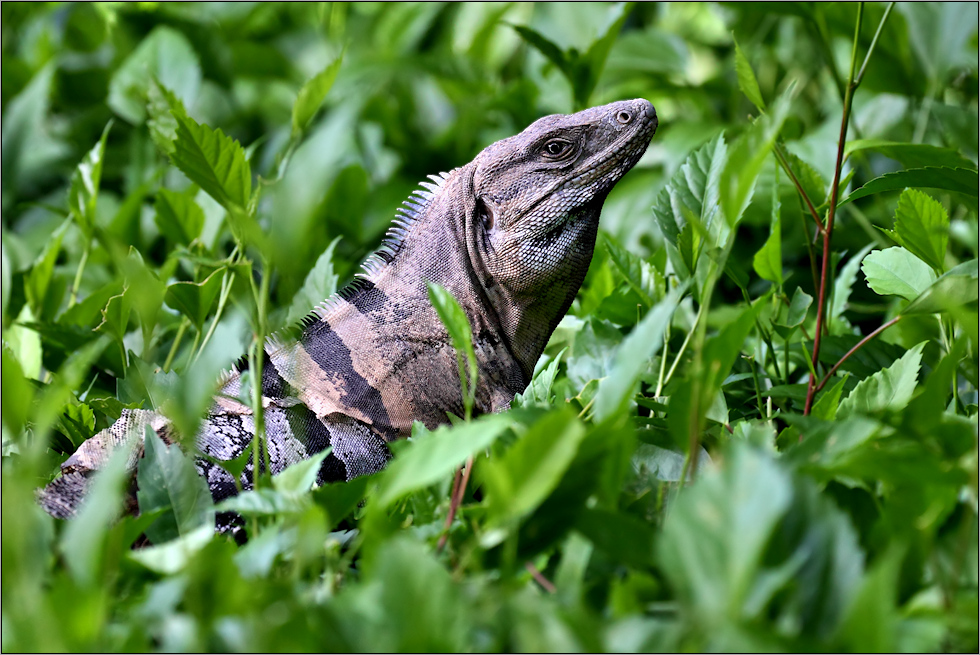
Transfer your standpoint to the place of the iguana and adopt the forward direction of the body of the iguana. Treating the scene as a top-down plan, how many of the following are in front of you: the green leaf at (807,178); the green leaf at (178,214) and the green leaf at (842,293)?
2

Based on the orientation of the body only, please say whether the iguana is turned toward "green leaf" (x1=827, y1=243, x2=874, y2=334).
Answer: yes

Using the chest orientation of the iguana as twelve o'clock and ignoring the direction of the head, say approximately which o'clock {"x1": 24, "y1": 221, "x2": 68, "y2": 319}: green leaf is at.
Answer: The green leaf is roughly at 7 o'clock from the iguana.

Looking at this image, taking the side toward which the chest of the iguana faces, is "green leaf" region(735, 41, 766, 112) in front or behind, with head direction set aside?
in front

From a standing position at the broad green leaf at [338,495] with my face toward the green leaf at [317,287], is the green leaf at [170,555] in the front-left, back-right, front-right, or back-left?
back-left

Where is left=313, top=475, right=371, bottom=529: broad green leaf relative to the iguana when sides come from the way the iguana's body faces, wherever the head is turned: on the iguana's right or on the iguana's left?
on the iguana's right

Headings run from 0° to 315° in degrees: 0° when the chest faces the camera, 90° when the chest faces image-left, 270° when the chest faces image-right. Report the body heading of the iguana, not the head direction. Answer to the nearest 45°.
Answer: approximately 270°

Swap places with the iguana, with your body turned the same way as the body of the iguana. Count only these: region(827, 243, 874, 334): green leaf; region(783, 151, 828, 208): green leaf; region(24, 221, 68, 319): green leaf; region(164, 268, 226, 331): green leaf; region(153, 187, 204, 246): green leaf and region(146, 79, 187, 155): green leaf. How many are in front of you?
2

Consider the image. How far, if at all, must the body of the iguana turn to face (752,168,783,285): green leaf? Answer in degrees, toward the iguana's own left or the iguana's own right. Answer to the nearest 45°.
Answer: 0° — it already faces it

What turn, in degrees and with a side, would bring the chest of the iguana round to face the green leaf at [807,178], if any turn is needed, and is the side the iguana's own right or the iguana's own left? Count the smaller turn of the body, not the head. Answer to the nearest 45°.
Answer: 0° — it already faces it

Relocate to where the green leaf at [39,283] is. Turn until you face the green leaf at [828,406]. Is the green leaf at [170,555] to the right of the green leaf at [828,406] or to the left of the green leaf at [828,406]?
right

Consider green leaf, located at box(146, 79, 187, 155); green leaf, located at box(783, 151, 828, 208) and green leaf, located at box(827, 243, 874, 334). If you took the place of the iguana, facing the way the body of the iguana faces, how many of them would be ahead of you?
2

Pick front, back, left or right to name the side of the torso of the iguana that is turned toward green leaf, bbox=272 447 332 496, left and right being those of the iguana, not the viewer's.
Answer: right

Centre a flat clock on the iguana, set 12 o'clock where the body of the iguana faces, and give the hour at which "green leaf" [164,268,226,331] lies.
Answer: The green leaf is roughly at 6 o'clock from the iguana.
